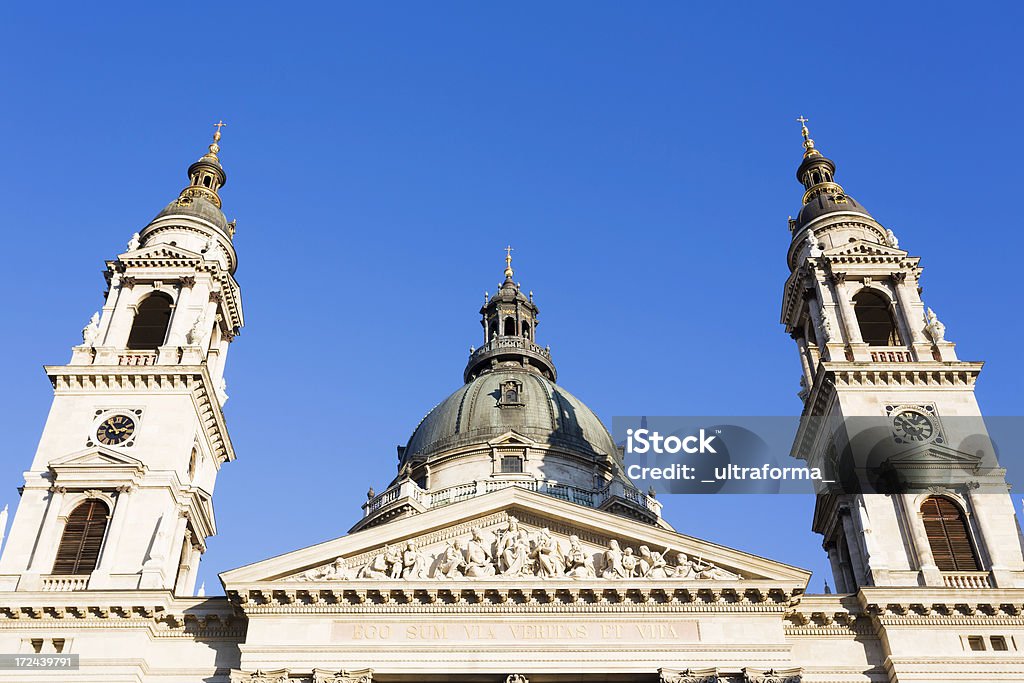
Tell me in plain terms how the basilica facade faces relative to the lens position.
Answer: facing the viewer

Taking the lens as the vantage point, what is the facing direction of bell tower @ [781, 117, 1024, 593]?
facing the viewer

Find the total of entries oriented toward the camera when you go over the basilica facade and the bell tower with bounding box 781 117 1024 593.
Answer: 2
